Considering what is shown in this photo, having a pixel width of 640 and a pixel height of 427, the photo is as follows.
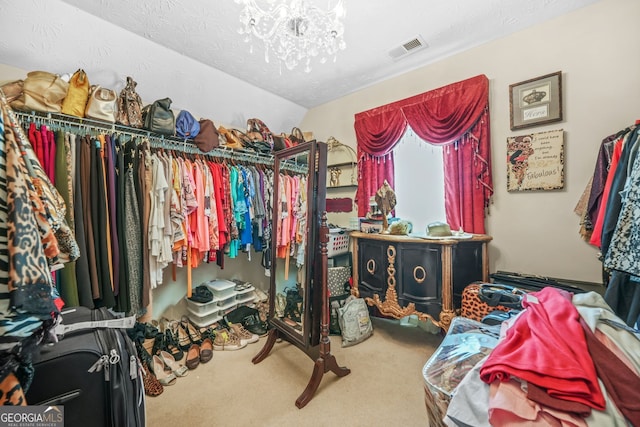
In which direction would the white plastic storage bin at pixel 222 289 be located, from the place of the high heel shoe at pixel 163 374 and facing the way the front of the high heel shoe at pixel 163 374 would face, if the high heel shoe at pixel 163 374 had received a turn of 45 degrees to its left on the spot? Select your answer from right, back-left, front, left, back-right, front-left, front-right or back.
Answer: front-left

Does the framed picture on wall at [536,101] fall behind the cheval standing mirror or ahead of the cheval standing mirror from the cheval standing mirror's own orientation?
behind

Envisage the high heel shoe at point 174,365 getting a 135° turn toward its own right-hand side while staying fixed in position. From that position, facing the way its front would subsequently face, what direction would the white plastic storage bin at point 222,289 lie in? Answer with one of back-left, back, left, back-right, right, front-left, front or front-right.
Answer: back-right

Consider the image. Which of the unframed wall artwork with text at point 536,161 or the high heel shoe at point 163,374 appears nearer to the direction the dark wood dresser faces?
the high heel shoe

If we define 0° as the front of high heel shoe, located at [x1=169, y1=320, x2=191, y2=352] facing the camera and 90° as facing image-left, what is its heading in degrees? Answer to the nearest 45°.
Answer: approximately 315°

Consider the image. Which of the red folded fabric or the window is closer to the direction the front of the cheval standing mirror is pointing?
the red folded fabric

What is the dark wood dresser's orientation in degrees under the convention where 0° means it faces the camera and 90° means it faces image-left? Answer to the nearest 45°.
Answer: approximately 45°

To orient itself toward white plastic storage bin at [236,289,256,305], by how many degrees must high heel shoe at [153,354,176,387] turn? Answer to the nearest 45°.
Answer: approximately 90° to its left

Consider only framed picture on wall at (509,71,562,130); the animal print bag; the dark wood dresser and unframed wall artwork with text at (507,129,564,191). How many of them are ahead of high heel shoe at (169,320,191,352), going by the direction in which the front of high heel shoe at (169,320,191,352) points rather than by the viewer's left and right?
4

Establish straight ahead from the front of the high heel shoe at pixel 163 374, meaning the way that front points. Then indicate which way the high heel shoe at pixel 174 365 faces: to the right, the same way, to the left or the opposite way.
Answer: the same way

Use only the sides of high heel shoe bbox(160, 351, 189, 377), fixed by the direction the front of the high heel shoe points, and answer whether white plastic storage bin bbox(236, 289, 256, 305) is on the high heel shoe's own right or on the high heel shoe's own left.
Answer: on the high heel shoe's own left

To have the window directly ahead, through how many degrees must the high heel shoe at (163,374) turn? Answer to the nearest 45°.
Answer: approximately 45° to its left

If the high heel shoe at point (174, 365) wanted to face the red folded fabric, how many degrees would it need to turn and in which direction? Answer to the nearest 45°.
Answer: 0° — it already faces it

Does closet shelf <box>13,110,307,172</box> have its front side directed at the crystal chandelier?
yes

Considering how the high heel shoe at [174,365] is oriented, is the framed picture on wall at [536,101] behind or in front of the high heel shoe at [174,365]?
in front

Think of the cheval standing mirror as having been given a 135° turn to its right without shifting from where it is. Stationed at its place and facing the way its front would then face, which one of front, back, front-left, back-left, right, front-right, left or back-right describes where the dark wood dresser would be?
right
